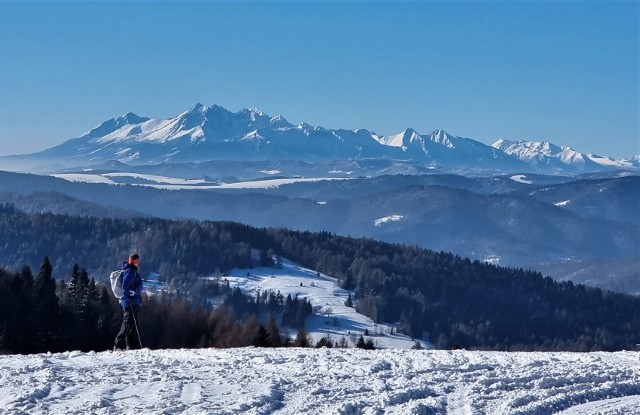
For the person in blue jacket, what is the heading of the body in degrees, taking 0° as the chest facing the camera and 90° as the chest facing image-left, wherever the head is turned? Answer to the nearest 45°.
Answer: approximately 270°
